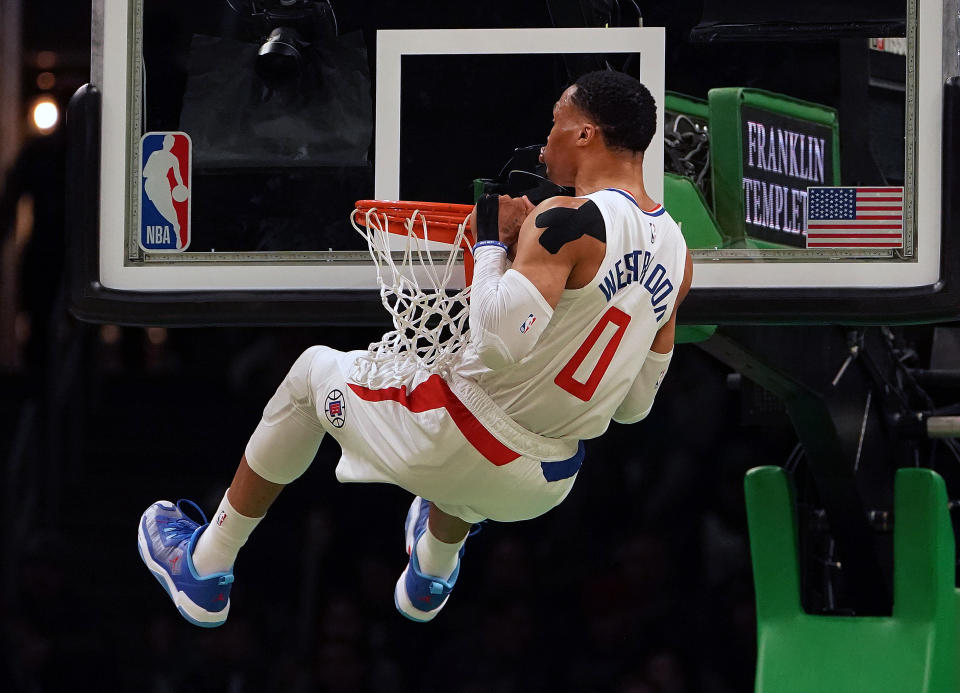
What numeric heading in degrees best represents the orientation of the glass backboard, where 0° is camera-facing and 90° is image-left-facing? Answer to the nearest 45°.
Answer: approximately 0°

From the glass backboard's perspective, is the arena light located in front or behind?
behind

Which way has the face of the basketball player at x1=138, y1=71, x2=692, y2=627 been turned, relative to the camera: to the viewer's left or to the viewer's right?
to the viewer's left

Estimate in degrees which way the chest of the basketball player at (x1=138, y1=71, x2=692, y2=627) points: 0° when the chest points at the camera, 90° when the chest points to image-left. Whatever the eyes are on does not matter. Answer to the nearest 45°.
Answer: approximately 135°
